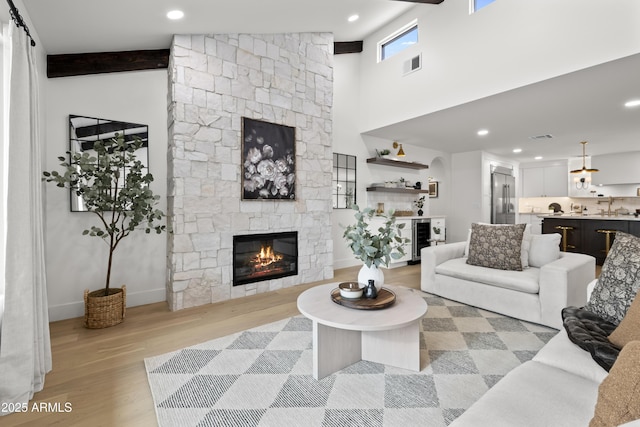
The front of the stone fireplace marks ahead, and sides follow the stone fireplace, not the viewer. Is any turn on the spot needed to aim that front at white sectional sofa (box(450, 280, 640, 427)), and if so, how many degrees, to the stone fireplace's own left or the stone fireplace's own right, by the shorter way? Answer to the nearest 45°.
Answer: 0° — it already faces it

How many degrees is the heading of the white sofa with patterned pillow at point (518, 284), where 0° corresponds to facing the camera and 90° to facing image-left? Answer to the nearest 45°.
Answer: approximately 45°

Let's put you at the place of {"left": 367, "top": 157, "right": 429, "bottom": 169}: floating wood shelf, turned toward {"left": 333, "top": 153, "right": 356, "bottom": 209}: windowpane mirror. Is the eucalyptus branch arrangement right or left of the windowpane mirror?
left

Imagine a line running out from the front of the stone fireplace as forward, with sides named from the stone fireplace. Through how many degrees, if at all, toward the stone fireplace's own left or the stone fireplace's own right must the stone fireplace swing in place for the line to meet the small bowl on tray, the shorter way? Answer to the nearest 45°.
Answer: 0° — it already faces it

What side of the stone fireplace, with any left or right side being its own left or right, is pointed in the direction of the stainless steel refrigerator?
left

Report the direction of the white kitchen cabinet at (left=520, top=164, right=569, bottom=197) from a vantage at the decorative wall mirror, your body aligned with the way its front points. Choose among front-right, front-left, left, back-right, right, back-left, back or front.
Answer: front-left

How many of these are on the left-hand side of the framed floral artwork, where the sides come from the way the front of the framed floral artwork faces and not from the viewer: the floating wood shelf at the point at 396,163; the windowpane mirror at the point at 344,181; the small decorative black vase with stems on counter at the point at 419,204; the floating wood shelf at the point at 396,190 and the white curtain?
4

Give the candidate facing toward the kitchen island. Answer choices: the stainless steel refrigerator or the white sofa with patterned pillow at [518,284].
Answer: the stainless steel refrigerator

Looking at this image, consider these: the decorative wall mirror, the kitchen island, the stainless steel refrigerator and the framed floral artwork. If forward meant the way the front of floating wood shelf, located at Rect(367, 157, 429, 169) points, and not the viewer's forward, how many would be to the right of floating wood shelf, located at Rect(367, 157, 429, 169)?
2

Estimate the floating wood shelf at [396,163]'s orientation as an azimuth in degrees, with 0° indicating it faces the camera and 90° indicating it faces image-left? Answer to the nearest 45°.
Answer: approximately 315°

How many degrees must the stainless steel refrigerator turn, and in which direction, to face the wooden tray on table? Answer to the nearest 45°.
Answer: approximately 45° to its right
